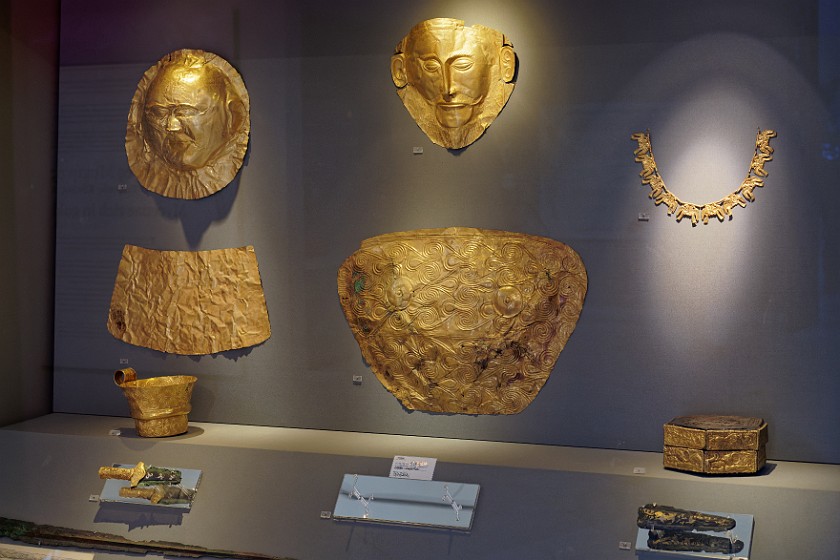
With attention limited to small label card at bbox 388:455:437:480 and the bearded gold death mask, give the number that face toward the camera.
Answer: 2

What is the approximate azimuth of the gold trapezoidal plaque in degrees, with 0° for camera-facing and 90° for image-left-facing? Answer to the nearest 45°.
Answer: approximately 0°

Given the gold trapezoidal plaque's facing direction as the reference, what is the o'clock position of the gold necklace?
The gold necklace is roughly at 10 o'clock from the gold trapezoidal plaque.

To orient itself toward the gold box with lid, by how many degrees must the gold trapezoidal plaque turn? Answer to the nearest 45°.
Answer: approximately 45° to its left

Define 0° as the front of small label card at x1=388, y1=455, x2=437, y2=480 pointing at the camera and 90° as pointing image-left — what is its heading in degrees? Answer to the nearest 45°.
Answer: approximately 0°

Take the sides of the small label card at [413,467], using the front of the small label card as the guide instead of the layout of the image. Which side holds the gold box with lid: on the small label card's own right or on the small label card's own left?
on the small label card's own left
